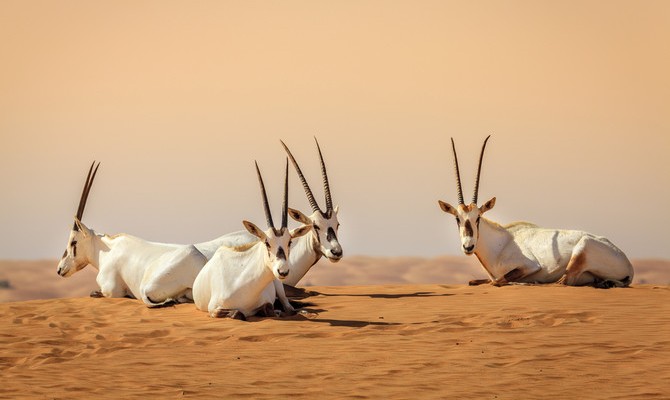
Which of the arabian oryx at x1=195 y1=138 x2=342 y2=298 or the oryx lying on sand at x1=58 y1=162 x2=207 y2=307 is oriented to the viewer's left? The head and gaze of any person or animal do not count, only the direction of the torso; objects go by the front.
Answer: the oryx lying on sand

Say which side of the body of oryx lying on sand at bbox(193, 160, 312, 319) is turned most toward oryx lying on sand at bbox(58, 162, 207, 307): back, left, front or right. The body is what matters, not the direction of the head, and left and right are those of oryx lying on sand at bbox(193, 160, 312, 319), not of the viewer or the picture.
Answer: back

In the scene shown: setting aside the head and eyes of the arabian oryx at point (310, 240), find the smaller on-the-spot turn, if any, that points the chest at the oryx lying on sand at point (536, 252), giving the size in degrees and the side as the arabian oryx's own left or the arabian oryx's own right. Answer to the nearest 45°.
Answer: approximately 45° to the arabian oryx's own left

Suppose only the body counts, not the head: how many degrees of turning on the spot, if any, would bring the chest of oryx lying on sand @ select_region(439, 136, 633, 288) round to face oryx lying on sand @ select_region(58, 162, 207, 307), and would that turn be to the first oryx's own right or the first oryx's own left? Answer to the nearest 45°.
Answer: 0° — it already faces it

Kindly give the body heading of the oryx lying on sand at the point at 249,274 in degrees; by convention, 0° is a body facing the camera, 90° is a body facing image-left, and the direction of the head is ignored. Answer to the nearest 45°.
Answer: approximately 315°

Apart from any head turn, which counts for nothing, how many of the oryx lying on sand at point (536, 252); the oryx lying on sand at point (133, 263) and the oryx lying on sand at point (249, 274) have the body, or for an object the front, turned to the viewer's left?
2

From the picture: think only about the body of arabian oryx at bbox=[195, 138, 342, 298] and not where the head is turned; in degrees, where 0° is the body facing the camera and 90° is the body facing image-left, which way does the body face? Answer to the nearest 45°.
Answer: approximately 315°

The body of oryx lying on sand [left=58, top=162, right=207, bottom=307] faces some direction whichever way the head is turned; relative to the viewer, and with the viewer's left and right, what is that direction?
facing to the left of the viewer

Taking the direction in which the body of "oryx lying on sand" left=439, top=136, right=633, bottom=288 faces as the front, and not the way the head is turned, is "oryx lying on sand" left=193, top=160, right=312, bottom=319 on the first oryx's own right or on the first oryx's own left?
on the first oryx's own left

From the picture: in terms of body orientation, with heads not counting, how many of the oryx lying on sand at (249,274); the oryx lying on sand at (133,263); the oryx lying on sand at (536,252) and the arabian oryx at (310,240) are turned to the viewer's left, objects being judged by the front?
2

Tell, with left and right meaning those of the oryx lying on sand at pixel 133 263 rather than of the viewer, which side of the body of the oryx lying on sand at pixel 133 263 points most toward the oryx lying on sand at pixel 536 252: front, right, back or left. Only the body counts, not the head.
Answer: back

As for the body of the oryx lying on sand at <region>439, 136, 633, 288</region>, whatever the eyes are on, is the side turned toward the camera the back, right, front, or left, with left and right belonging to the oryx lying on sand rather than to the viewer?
left
